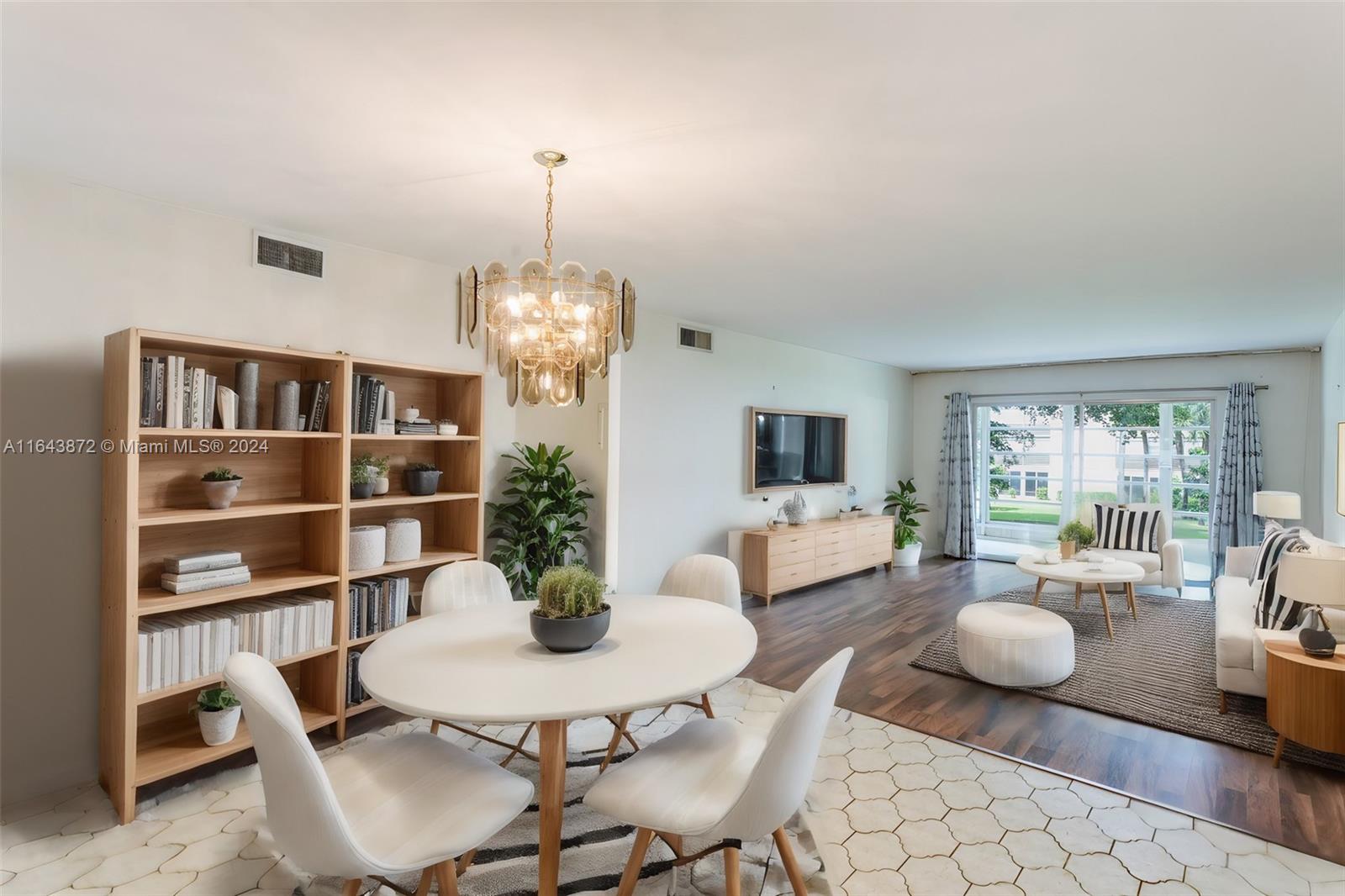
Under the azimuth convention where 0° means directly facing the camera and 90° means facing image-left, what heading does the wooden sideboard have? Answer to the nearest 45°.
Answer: approximately 315°

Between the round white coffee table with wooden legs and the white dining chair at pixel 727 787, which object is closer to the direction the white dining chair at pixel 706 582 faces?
the white dining chair

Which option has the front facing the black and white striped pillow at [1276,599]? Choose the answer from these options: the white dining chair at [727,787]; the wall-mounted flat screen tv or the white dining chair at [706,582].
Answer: the wall-mounted flat screen tv

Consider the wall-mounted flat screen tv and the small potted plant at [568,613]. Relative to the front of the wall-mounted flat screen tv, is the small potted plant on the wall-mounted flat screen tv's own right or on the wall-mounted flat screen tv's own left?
on the wall-mounted flat screen tv's own right

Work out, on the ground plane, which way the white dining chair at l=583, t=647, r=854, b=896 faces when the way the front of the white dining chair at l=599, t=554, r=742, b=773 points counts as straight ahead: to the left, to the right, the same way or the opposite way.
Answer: to the right

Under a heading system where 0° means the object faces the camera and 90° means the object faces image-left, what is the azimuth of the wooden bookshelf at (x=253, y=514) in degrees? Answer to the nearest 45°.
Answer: approximately 315°

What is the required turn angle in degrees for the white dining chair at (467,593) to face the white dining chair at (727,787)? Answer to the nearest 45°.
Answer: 0° — it already faces it

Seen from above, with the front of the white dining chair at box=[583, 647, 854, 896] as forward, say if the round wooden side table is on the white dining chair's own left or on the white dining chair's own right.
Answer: on the white dining chair's own right
